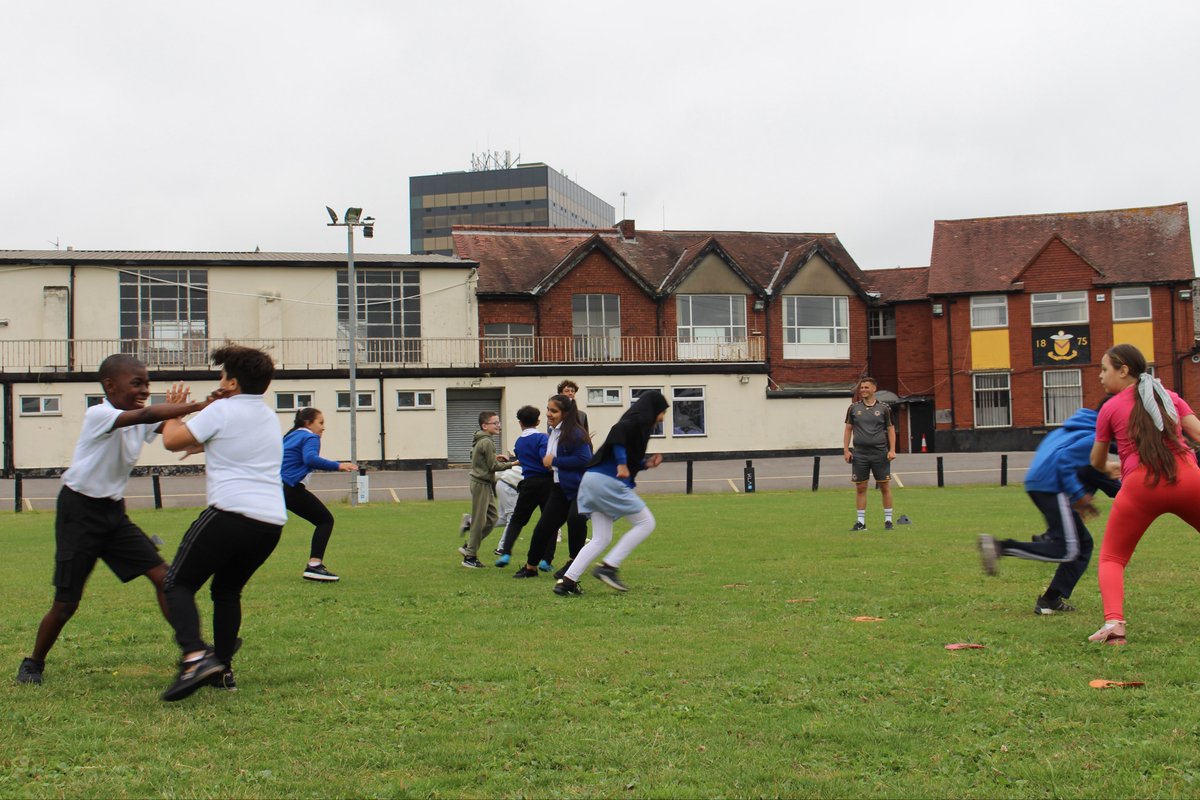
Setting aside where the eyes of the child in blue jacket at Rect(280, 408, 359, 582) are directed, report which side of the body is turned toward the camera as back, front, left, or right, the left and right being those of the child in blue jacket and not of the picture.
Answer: right

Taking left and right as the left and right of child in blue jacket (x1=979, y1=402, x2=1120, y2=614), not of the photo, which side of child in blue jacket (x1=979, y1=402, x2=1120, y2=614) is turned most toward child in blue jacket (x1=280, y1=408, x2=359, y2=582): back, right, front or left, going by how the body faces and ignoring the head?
back

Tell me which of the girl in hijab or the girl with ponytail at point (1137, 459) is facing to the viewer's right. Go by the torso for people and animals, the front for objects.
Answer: the girl in hijab

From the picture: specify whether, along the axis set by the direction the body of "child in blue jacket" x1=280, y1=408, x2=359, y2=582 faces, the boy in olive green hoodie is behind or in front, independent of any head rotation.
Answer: in front

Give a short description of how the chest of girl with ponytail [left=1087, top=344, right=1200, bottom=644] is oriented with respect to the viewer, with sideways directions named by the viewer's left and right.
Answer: facing away from the viewer and to the left of the viewer

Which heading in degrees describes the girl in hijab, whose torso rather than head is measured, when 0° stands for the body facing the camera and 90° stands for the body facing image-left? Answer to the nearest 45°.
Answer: approximately 270°

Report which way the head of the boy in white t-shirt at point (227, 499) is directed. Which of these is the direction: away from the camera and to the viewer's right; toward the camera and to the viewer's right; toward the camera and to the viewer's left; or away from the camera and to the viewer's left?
away from the camera and to the viewer's left

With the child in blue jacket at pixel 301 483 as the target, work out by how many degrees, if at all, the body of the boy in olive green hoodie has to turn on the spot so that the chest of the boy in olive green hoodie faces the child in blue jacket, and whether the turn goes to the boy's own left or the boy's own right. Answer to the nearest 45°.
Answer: approximately 135° to the boy's own right

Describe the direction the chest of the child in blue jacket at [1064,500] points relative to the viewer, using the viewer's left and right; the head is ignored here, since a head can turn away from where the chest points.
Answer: facing to the right of the viewer

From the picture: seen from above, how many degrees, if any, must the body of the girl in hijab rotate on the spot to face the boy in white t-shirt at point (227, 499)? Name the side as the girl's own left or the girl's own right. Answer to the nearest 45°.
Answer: approximately 135° to the girl's own right
